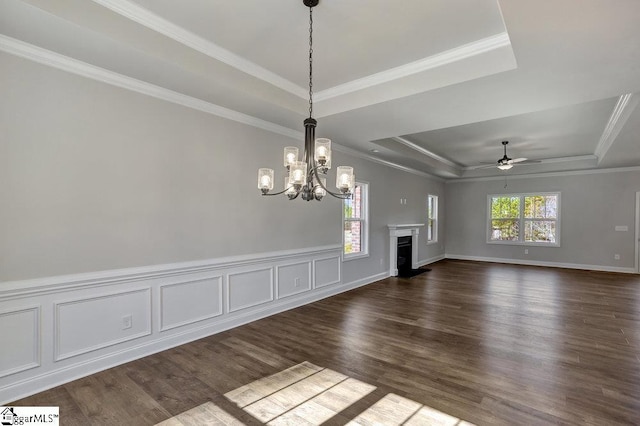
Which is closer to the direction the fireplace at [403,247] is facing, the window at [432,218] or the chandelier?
the chandelier

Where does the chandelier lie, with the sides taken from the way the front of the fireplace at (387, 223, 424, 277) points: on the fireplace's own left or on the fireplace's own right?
on the fireplace's own right

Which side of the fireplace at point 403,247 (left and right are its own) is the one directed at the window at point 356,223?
right

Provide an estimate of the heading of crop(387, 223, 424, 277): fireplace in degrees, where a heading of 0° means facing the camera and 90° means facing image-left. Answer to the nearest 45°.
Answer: approximately 315°

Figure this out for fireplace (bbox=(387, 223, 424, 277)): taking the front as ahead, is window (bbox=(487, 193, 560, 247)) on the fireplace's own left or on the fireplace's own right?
on the fireplace's own left

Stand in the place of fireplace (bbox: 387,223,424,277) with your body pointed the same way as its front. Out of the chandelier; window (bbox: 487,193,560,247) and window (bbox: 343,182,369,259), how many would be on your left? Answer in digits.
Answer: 1

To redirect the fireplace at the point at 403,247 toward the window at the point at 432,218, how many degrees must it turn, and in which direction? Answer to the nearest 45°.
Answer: approximately 135° to its left

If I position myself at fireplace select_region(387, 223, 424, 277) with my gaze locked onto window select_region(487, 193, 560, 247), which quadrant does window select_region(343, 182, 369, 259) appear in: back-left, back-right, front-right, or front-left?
back-right
